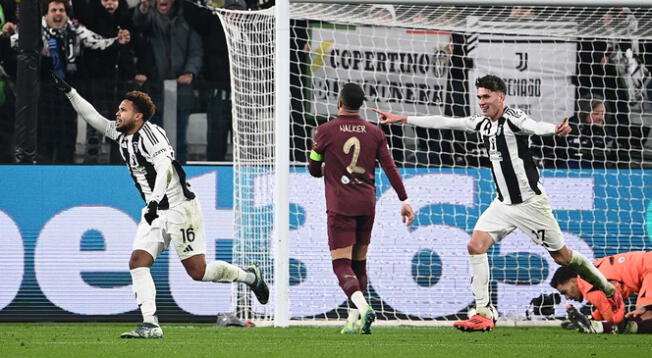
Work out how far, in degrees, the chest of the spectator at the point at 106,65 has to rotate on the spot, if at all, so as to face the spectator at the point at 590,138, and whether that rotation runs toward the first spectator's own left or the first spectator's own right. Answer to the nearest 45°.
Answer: approximately 90° to the first spectator's own left

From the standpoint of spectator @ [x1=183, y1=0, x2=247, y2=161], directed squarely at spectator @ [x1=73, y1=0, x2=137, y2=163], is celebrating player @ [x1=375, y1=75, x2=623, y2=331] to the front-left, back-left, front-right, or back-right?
back-left

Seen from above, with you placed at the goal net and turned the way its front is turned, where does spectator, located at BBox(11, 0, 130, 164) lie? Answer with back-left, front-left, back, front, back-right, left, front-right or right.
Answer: right

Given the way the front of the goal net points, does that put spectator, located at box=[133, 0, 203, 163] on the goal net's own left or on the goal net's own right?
on the goal net's own right

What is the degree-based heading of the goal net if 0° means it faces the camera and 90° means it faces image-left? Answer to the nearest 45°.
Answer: approximately 0°

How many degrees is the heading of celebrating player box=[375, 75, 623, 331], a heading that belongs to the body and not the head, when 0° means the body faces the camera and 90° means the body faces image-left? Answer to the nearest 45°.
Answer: approximately 45°

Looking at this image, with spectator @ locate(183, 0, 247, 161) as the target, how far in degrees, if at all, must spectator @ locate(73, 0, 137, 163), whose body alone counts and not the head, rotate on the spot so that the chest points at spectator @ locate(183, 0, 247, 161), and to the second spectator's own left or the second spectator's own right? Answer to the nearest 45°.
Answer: approximately 90° to the second spectator's own left
